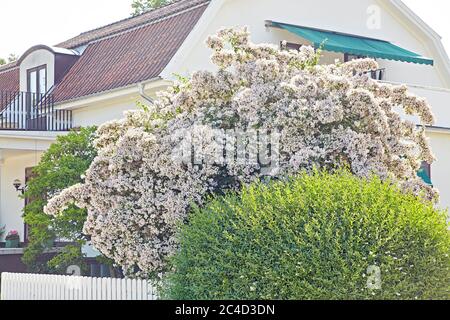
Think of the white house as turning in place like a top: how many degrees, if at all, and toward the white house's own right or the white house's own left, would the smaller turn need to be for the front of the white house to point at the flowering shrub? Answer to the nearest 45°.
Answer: approximately 45° to the white house's own left

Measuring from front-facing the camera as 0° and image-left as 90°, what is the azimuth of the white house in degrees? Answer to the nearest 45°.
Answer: approximately 45°

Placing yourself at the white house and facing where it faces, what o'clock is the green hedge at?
The green hedge is roughly at 10 o'clock from the white house.
